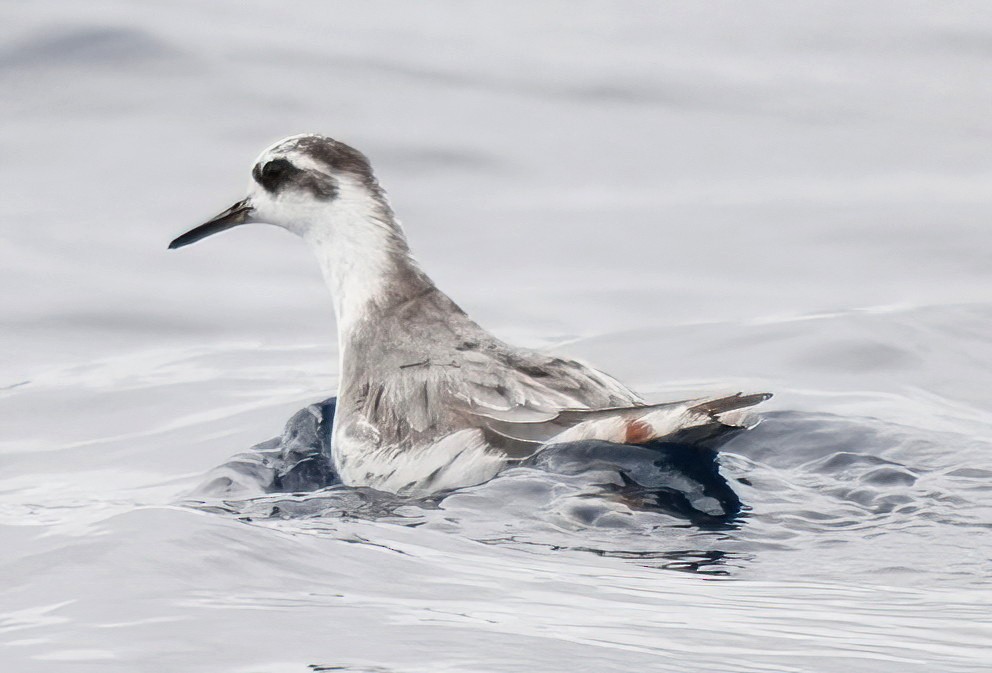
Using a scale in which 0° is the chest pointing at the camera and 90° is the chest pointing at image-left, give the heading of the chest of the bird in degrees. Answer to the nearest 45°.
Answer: approximately 90°
